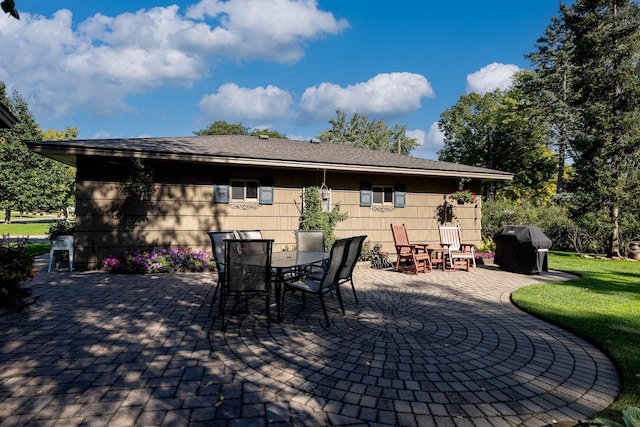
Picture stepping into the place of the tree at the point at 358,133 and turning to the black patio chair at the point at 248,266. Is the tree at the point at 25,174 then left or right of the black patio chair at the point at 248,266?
right

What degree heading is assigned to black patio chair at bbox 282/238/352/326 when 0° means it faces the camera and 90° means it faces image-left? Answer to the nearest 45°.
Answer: approximately 135°

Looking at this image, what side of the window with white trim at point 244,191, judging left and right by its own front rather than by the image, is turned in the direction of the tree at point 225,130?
back

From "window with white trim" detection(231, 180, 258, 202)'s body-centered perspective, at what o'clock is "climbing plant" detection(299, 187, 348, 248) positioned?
The climbing plant is roughly at 9 o'clock from the window with white trim.

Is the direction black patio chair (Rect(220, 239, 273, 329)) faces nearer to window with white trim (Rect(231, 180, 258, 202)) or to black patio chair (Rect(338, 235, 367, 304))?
the window with white trim

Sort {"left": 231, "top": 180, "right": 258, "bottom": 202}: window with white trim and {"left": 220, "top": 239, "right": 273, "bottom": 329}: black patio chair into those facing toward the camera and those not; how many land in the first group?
1

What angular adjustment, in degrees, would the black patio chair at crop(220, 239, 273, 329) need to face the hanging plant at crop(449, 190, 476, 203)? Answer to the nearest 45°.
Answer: approximately 45° to its right

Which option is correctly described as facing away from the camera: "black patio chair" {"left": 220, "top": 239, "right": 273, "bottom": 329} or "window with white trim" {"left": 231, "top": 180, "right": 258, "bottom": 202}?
the black patio chair

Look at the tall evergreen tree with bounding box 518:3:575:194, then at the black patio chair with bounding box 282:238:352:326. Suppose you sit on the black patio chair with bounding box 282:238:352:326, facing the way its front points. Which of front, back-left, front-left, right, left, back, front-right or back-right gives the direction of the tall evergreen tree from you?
right

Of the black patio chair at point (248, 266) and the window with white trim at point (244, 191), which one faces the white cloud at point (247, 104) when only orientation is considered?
the black patio chair

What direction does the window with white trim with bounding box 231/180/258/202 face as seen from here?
toward the camera

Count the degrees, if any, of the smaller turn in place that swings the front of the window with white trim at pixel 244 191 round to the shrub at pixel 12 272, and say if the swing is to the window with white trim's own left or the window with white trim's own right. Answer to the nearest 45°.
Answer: approximately 45° to the window with white trim's own right

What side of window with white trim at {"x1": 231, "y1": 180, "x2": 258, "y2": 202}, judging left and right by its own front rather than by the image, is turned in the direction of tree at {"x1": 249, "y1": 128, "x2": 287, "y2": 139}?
back

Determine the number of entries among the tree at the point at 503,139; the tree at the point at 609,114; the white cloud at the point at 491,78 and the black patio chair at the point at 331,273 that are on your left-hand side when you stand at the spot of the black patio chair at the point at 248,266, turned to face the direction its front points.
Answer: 0

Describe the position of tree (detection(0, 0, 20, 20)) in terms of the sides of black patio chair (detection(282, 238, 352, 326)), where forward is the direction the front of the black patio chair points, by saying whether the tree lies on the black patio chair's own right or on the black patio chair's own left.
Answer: on the black patio chair's own left

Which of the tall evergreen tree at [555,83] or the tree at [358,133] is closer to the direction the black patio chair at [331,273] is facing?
the tree

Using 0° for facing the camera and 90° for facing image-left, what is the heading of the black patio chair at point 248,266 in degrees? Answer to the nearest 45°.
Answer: approximately 180°

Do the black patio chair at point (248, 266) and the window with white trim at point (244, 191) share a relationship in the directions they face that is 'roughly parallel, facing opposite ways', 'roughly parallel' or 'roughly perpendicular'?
roughly parallel, facing opposite ways
